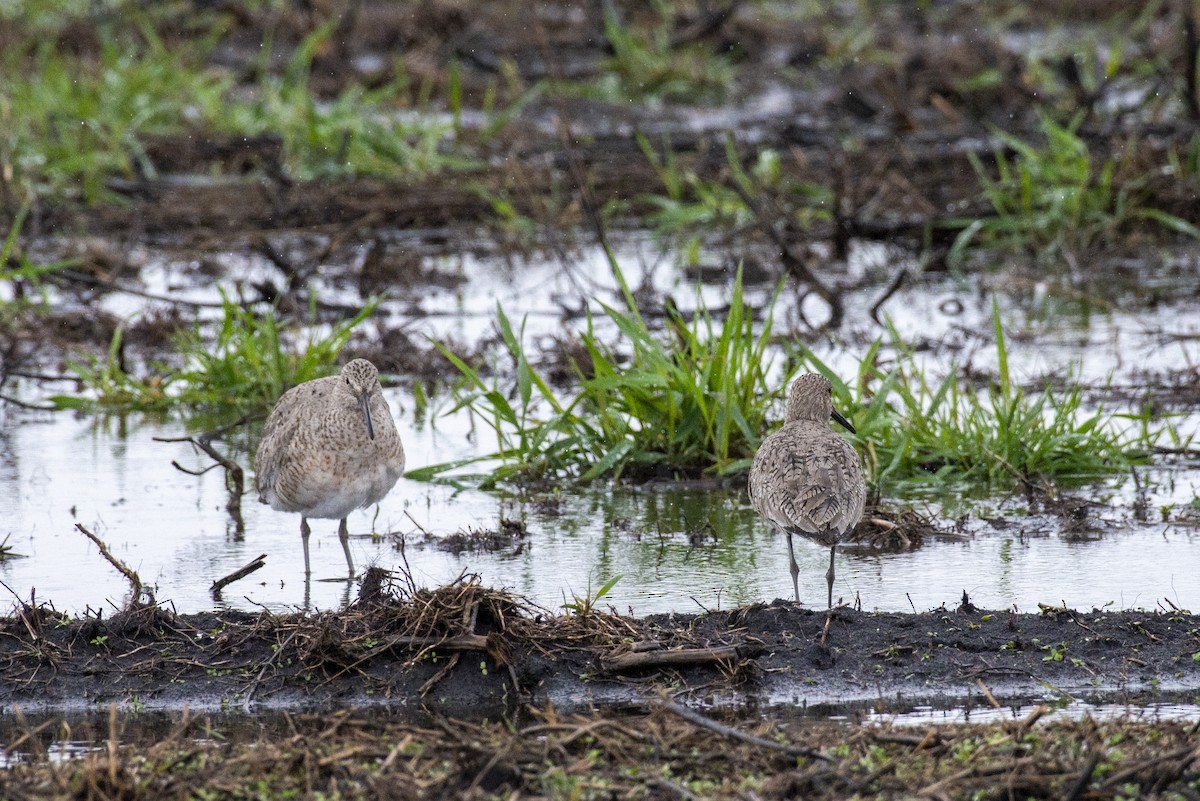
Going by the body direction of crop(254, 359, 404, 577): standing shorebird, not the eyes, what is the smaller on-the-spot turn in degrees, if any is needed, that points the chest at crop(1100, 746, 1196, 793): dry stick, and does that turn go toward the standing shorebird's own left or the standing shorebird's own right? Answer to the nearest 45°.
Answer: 0° — it already faces it

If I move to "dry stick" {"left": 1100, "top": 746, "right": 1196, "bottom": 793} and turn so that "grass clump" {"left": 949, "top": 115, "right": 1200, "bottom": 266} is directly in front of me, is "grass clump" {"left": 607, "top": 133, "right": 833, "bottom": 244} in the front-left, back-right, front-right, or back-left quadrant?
front-left

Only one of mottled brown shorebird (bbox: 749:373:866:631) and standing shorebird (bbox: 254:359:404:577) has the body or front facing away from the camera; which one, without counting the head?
the mottled brown shorebird

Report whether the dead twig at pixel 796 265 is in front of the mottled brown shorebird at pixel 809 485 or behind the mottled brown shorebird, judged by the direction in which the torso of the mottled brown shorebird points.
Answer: in front

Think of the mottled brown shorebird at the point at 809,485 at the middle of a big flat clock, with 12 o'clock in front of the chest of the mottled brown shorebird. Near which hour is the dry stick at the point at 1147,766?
The dry stick is roughly at 5 o'clock from the mottled brown shorebird.

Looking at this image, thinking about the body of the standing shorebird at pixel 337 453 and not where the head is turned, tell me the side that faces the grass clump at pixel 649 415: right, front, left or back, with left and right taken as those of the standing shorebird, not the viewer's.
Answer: left

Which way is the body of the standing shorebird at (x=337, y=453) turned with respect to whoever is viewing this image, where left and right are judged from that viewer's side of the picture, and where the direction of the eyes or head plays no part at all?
facing the viewer and to the right of the viewer

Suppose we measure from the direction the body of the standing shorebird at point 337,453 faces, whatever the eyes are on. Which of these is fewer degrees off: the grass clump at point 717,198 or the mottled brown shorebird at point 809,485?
the mottled brown shorebird

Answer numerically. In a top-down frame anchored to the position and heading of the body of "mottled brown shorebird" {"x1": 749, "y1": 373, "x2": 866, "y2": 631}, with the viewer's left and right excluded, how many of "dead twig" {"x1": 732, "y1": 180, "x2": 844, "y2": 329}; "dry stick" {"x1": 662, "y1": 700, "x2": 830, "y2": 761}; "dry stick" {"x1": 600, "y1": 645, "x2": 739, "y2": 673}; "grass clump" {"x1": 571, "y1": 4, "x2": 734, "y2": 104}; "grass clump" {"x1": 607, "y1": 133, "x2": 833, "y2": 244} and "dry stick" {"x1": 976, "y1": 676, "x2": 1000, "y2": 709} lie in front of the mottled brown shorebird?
3

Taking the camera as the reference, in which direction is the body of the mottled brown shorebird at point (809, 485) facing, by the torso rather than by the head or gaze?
away from the camera

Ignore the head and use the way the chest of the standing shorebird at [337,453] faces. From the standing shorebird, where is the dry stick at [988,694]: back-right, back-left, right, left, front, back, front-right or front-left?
front

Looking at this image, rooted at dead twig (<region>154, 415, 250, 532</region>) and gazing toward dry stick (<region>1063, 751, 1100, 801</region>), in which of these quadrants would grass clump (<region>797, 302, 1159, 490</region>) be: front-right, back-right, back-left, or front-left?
front-left

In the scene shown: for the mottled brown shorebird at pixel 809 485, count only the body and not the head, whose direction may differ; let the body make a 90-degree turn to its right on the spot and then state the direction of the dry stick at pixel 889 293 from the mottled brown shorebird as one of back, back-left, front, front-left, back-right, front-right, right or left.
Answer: left

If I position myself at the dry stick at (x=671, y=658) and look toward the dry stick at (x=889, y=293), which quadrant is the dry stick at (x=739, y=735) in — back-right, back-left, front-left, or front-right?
back-right
